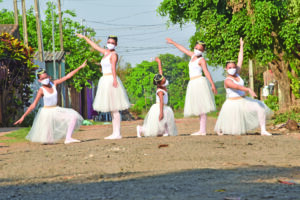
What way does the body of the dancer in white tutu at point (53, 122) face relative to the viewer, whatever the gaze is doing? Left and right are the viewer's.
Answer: facing the viewer and to the right of the viewer

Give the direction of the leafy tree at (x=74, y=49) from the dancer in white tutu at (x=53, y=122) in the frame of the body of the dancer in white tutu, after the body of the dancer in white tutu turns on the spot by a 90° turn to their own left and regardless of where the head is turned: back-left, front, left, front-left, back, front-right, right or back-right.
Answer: front-left

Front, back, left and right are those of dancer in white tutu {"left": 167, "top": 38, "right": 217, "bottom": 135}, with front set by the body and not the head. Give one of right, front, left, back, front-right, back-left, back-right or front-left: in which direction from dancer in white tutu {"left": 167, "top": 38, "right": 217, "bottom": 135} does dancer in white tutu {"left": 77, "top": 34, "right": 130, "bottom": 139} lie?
front-right

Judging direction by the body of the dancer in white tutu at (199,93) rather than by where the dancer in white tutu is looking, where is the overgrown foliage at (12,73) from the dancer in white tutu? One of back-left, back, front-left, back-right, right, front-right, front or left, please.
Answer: right

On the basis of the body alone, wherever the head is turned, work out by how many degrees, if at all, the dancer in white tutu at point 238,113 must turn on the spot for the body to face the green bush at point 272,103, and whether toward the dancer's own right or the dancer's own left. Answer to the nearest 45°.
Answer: approximately 135° to the dancer's own left

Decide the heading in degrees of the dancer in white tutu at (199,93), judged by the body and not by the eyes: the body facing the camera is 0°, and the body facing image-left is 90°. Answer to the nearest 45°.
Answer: approximately 45°

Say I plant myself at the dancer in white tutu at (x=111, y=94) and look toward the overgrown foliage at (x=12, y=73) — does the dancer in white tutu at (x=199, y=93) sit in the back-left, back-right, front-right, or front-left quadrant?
back-right

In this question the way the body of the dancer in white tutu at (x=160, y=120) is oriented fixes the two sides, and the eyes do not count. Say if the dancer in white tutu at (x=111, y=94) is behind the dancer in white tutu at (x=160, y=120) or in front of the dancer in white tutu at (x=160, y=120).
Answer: behind
